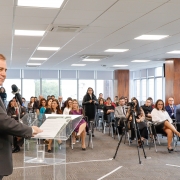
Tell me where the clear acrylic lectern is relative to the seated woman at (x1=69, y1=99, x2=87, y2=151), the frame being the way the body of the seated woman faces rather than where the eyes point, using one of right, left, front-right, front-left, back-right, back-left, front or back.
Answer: front-right

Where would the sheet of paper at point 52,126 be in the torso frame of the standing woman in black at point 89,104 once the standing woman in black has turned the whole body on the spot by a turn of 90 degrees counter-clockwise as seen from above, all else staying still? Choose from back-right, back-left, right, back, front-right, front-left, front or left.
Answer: right

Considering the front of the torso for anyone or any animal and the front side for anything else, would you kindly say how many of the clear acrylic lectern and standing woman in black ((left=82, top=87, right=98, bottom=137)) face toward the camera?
1

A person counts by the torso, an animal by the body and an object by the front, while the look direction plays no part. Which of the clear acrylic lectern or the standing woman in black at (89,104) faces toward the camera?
the standing woman in black

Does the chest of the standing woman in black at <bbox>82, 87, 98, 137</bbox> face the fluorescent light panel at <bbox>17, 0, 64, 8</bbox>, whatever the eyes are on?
yes

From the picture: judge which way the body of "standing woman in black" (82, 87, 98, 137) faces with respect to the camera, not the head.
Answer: toward the camera

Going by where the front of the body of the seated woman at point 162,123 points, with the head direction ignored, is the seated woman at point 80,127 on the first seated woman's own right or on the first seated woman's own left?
on the first seated woman's own right
